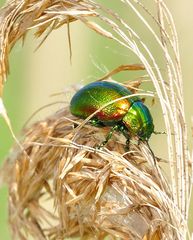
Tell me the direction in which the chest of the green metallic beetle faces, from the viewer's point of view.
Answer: to the viewer's right
